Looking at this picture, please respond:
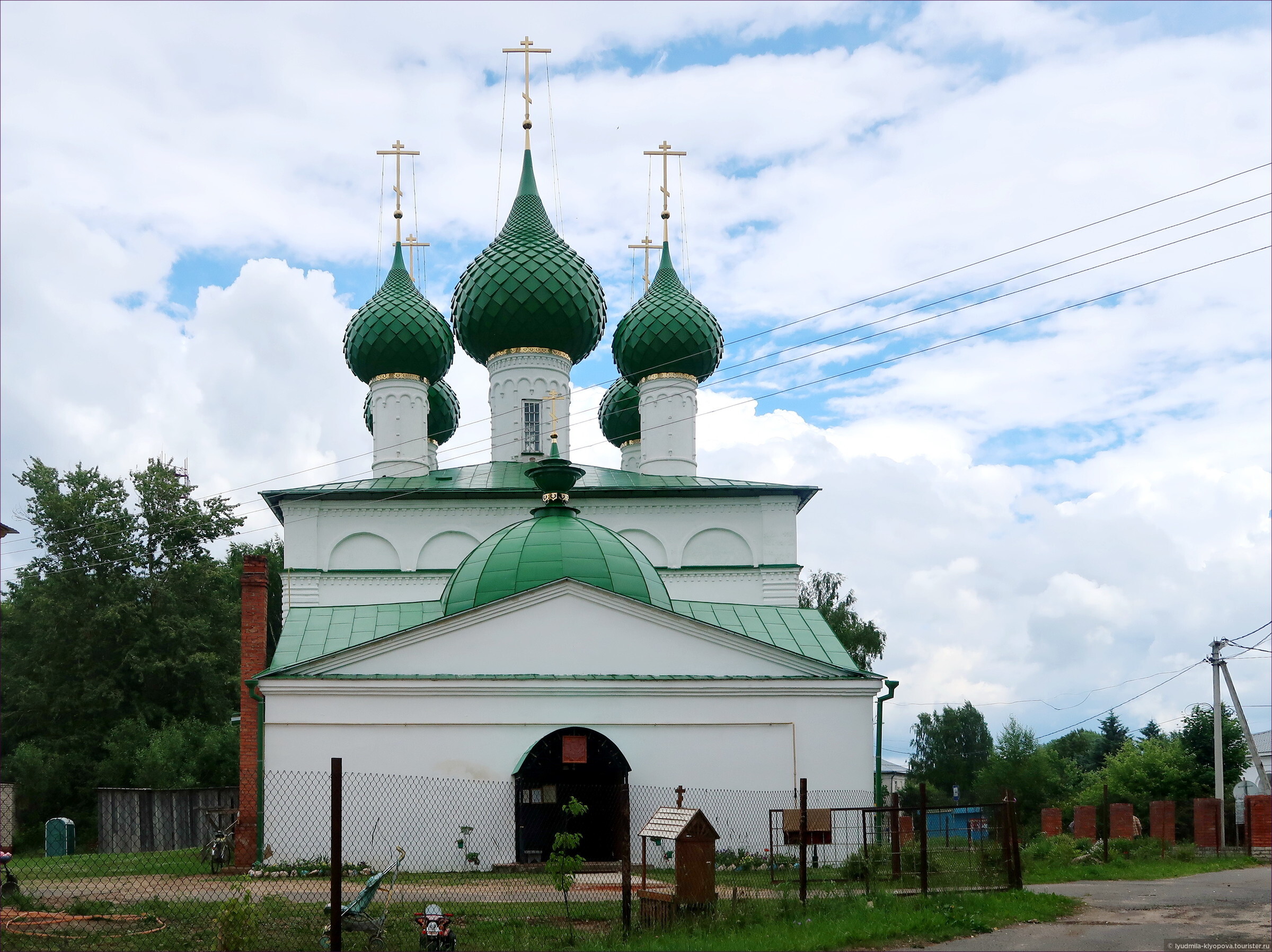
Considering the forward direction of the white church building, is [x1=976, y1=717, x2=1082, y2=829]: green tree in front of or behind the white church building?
behind

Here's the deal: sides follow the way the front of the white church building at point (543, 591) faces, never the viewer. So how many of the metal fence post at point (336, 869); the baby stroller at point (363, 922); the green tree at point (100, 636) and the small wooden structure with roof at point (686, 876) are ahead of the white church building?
3

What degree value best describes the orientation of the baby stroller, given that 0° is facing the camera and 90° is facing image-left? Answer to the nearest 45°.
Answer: approximately 90°

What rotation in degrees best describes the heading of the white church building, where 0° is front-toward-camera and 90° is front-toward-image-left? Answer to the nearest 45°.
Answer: approximately 0°

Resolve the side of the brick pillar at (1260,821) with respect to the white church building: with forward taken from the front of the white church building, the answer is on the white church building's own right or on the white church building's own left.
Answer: on the white church building's own left

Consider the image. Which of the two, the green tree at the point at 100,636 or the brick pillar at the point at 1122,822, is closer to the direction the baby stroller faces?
the green tree

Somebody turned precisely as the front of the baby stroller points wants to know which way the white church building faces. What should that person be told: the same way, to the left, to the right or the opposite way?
to the left

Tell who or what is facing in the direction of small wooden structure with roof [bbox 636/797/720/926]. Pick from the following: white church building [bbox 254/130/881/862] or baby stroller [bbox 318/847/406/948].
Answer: the white church building

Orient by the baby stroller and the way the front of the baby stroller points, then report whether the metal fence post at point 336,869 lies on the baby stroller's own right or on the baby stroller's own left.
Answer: on the baby stroller's own left

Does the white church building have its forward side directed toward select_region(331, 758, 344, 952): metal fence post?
yes
